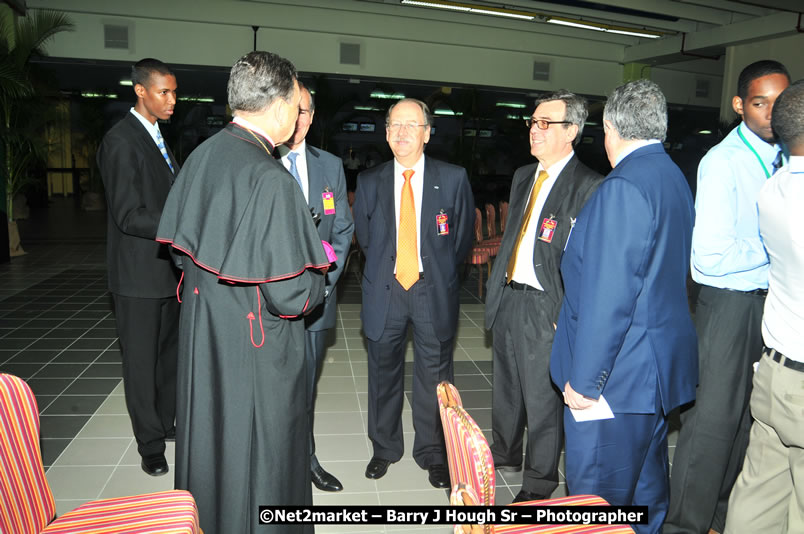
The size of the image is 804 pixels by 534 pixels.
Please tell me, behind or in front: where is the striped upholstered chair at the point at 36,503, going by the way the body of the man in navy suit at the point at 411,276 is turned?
in front

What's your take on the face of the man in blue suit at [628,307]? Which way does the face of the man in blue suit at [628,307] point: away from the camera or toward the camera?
away from the camera

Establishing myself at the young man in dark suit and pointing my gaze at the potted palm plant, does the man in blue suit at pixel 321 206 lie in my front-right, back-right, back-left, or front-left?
back-right

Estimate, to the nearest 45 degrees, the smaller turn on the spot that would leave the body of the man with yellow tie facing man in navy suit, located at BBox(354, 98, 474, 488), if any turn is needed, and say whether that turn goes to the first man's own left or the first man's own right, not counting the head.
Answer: approximately 45° to the first man's own right

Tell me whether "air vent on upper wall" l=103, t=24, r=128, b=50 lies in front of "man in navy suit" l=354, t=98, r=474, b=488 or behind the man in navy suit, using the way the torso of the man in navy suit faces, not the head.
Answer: behind

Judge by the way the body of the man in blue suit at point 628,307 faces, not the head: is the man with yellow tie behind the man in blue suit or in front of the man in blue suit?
in front

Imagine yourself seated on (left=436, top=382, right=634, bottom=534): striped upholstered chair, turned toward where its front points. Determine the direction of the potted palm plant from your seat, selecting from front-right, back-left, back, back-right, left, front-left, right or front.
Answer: back-left

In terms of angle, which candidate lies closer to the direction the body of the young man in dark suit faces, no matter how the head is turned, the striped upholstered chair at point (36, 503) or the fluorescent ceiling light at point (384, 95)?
the striped upholstered chair

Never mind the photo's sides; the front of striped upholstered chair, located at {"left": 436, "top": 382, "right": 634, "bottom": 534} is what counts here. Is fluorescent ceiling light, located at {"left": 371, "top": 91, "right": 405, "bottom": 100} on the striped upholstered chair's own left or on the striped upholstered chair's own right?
on the striped upholstered chair's own left

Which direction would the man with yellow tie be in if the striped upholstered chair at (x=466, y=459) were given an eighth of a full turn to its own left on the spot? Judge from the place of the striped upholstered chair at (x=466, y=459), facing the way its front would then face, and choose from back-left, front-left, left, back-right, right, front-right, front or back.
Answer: front-left

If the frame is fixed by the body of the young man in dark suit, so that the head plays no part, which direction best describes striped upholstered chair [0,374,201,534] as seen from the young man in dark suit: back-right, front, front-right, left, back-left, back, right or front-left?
front-right

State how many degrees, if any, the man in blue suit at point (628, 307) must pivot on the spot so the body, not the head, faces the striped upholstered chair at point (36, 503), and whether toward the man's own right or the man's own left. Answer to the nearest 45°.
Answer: approximately 90° to the man's own left

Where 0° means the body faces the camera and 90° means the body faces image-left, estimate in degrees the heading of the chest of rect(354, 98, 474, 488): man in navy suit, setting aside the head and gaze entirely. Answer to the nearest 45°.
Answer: approximately 0°

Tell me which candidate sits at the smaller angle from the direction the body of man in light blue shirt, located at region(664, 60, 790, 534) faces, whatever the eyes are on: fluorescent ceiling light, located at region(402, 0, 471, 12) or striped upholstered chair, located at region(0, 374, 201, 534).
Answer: the striped upholstered chair

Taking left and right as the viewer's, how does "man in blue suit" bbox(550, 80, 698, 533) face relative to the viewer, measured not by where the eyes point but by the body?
facing away from the viewer and to the left of the viewer

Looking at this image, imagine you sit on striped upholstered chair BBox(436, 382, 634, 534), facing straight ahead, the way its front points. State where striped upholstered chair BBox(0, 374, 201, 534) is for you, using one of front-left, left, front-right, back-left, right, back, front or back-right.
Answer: back
